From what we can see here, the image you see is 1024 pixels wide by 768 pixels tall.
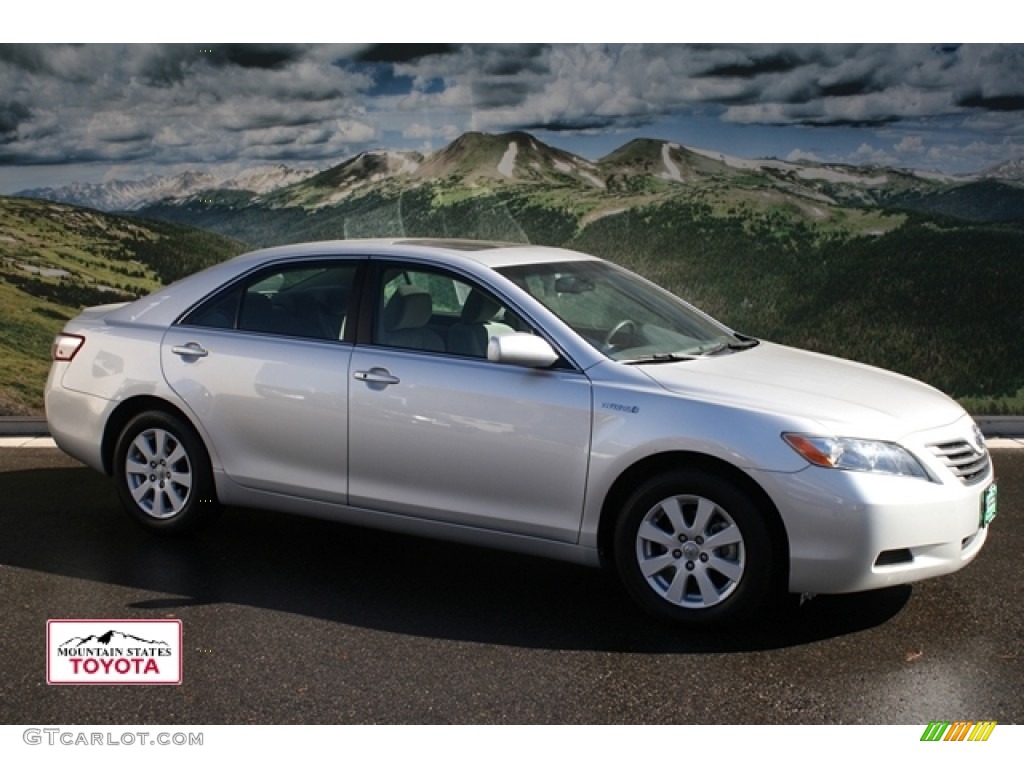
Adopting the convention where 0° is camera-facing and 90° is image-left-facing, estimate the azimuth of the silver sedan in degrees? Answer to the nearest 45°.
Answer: approximately 315°
